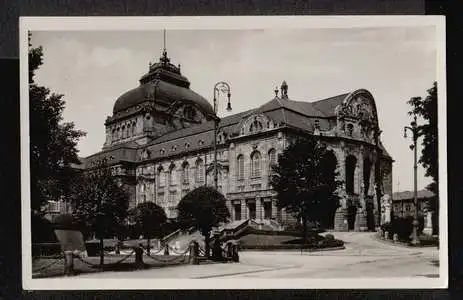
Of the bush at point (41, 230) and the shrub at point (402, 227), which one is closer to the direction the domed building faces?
the shrub

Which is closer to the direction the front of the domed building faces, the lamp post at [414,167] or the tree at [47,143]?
the lamp post

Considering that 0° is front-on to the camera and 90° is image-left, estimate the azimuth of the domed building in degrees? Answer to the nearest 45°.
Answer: approximately 315°

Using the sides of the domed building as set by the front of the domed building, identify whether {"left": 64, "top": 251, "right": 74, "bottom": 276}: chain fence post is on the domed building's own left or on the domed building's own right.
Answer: on the domed building's own right

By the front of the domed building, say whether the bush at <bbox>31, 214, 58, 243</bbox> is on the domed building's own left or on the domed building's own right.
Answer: on the domed building's own right

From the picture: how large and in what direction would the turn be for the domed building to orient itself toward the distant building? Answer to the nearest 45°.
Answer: approximately 45° to its left

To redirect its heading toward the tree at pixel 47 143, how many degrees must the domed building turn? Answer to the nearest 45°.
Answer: approximately 135° to its right

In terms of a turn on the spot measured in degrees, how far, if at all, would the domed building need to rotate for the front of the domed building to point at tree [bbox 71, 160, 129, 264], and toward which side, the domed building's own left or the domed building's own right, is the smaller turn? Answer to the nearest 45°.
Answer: approximately 135° to the domed building's own right

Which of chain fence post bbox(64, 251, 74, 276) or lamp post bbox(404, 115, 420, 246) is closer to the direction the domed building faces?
the lamp post
